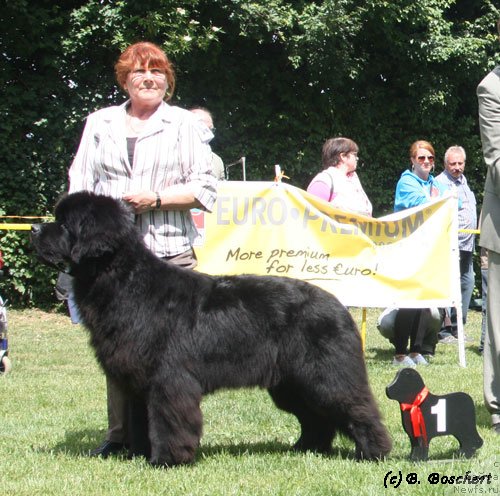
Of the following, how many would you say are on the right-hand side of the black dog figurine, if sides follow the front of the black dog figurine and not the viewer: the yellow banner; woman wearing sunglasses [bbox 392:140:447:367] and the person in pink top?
3

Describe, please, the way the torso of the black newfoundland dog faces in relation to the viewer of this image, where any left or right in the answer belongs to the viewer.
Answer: facing to the left of the viewer

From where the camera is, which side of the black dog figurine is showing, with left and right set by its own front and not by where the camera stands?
left

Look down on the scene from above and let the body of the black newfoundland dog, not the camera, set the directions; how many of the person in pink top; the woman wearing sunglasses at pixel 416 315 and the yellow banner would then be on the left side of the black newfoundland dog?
0

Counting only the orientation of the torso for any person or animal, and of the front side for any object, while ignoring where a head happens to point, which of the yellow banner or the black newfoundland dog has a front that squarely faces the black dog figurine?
the yellow banner

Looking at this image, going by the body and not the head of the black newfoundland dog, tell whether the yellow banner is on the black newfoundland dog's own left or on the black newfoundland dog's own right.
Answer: on the black newfoundland dog's own right

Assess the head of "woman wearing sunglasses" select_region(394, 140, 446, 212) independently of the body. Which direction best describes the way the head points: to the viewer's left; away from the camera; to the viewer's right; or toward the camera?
toward the camera

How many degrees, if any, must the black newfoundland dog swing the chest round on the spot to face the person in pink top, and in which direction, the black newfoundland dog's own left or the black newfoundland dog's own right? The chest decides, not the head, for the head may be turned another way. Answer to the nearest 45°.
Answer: approximately 90° to the black newfoundland dog's own right

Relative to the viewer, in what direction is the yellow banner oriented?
toward the camera

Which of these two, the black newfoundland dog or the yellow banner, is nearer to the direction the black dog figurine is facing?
the black newfoundland dog

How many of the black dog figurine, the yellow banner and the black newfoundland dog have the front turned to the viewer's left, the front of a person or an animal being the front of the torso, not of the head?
2

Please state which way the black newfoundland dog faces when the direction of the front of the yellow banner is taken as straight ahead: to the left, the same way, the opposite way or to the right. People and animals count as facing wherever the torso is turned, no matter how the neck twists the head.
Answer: to the right

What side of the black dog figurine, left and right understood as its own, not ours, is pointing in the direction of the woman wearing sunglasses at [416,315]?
right

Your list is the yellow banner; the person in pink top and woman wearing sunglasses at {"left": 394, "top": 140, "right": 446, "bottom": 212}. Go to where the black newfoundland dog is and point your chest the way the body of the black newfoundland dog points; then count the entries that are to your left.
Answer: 0

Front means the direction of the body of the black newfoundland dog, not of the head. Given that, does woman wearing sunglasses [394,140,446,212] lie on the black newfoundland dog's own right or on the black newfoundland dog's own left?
on the black newfoundland dog's own right

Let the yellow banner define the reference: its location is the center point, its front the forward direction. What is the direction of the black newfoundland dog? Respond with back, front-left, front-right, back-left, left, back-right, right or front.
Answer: front

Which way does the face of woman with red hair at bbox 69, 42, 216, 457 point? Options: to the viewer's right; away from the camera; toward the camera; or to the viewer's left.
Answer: toward the camera

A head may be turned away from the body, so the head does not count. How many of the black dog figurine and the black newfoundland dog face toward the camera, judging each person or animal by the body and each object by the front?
0
